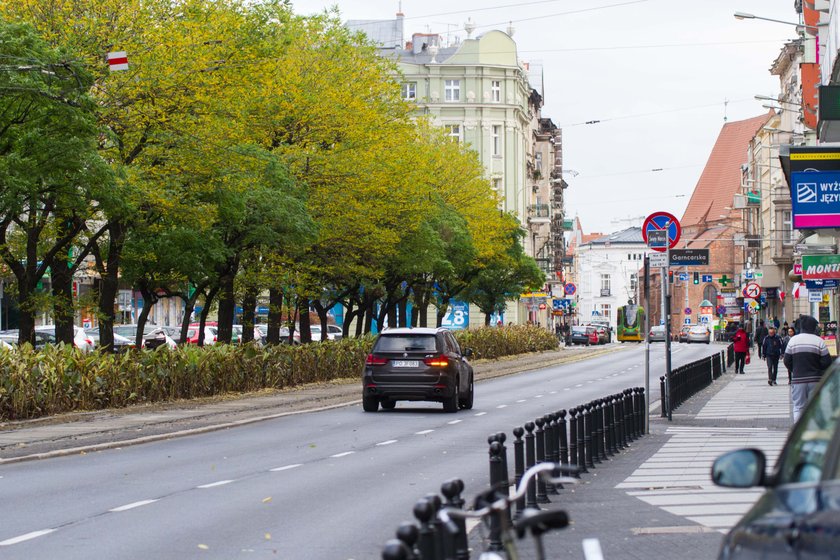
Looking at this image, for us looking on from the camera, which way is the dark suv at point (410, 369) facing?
facing away from the viewer

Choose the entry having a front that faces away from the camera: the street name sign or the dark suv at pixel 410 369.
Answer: the dark suv

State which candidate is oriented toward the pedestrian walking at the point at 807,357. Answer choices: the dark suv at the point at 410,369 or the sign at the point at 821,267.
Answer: the sign

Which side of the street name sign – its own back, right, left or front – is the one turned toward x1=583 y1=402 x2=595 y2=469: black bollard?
front

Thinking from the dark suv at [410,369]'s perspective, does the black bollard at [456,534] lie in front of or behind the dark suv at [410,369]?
behind

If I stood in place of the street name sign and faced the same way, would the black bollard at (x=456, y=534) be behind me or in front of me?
in front

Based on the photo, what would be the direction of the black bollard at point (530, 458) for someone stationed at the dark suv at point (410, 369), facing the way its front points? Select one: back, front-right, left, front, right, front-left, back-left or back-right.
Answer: back

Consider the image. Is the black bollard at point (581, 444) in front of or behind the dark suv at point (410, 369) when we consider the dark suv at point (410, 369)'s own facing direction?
behind

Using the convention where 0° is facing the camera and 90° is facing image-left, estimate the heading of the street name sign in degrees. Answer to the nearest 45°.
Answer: approximately 0°
